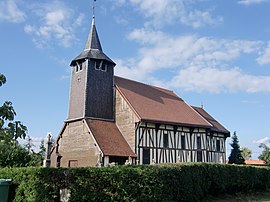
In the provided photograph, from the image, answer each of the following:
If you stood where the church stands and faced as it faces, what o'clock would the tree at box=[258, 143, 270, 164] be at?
The tree is roughly at 6 o'clock from the church.

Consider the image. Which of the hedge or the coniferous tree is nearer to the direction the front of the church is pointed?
the hedge

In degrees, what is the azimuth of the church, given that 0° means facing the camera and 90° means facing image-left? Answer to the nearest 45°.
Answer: approximately 45°

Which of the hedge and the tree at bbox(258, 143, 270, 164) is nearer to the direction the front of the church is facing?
the hedge

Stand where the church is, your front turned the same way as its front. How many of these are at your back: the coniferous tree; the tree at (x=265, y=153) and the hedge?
2

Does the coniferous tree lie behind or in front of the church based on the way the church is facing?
behind
